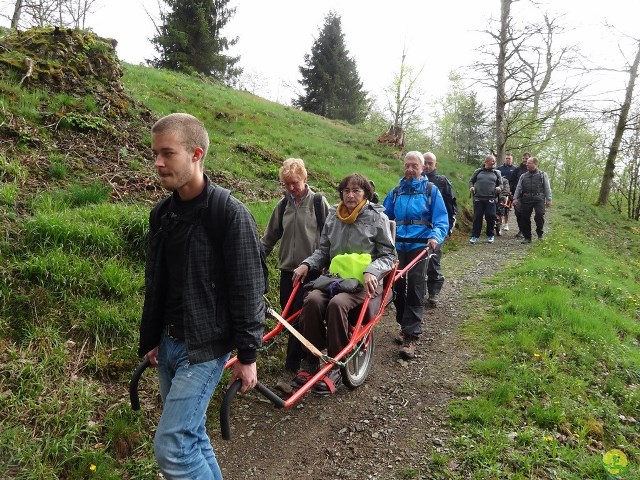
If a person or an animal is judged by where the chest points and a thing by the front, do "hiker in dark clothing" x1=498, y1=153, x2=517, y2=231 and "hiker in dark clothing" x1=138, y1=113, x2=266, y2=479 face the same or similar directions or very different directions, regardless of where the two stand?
same or similar directions

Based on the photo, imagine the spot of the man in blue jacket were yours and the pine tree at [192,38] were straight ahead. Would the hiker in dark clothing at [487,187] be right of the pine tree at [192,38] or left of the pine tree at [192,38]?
right

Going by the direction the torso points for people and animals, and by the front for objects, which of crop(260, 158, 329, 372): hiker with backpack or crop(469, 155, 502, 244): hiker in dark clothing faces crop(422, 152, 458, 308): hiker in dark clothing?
crop(469, 155, 502, 244): hiker in dark clothing

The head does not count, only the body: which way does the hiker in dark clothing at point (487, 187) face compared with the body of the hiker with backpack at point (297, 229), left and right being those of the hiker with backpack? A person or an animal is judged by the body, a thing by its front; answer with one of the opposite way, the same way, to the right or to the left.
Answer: the same way

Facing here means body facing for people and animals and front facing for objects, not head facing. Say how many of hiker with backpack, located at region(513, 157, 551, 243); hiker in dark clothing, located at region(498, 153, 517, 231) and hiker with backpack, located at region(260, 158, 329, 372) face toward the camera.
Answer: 3

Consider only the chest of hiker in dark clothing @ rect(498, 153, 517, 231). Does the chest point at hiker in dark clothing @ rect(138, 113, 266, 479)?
yes

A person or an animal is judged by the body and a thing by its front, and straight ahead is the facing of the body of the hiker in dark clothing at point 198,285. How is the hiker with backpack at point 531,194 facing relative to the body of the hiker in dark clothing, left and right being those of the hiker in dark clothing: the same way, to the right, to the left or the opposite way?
the same way

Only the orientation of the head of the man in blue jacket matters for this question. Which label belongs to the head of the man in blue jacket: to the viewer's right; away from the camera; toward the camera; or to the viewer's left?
toward the camera

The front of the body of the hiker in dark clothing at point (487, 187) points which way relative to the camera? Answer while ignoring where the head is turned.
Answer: toward the camera

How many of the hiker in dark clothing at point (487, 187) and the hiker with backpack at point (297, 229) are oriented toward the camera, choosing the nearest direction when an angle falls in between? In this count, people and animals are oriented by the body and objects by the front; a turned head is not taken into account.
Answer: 2

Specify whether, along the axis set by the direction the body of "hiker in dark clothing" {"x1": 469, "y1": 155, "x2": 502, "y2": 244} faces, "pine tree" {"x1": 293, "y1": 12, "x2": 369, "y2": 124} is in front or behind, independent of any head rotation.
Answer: behind

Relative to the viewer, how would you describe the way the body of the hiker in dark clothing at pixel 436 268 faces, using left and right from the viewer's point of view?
facing the viewer and to the left of the viewer

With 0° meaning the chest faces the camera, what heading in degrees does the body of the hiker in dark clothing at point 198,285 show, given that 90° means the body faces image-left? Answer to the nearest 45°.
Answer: approximately 45°

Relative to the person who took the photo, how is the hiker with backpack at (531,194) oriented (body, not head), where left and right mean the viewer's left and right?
facing the viewer

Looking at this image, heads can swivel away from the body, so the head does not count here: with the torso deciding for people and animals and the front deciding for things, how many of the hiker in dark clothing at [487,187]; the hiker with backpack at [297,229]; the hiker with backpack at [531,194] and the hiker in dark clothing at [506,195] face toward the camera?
4

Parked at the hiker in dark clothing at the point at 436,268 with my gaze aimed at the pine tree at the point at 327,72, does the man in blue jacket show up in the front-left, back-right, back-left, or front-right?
back-left
